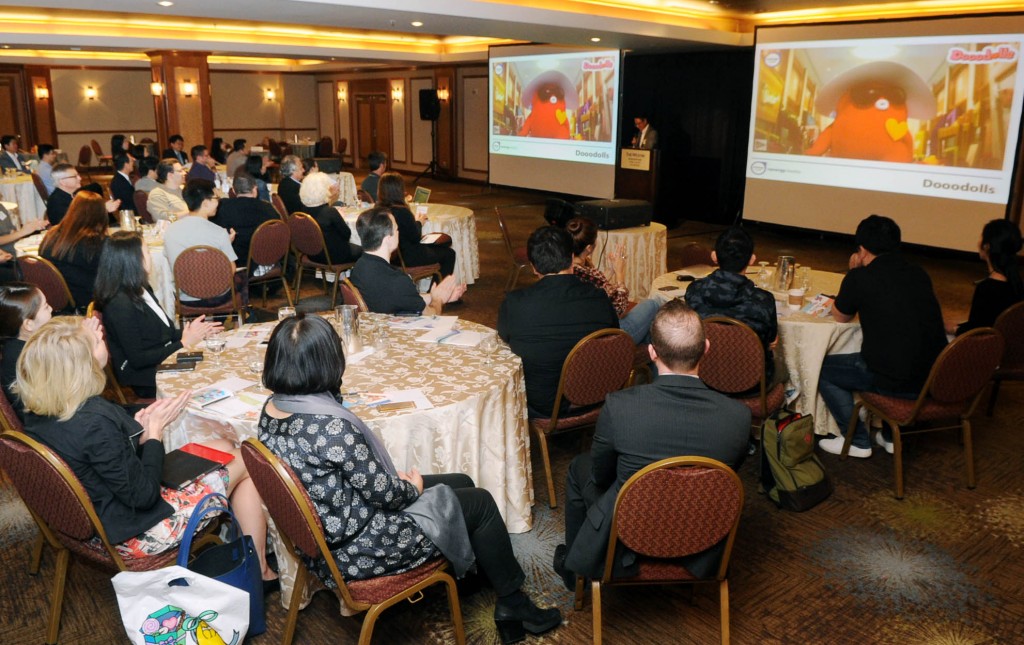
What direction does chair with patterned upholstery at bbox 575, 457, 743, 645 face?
away from the camera

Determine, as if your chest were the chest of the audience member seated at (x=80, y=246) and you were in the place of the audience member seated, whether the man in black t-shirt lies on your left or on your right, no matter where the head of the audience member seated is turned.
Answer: on your right

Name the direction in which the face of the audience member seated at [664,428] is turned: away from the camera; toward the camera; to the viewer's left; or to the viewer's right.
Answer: away from the camera

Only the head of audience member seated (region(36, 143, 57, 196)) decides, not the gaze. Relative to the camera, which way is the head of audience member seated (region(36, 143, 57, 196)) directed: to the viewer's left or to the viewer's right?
to the viewer's right

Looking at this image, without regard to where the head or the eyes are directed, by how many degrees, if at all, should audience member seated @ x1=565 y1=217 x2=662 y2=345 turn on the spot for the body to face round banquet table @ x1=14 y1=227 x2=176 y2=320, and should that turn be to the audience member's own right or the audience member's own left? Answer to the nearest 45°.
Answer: approximately 135° to the audience member's own left

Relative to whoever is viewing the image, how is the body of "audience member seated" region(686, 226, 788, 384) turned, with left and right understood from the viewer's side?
facing away from the viewer

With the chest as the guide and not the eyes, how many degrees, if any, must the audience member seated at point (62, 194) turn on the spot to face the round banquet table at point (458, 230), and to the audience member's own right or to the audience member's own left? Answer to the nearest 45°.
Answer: approximately 45° to the audience member's own right

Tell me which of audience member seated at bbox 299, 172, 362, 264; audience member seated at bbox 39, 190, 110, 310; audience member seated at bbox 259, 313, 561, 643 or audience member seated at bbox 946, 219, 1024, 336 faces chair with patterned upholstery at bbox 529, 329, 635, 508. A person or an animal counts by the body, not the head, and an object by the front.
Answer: audience member seated at bbox 259, 313, 561, 643

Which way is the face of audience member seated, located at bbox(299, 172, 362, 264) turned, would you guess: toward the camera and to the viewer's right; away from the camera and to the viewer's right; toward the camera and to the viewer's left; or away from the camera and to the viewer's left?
away from the camera and to the viewer's right
